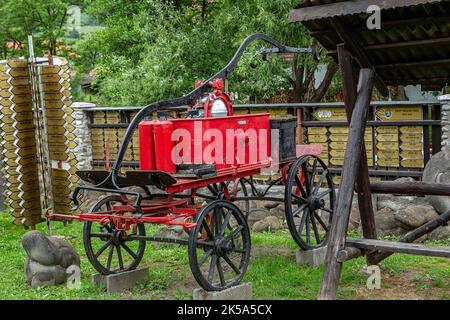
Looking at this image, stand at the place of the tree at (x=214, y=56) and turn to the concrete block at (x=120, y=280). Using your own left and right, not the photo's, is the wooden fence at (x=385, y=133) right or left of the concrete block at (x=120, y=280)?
left

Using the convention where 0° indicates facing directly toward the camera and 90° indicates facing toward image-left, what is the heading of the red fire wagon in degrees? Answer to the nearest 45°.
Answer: approximately 45°

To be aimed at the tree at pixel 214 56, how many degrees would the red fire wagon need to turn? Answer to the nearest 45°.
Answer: approximately 135° to its right

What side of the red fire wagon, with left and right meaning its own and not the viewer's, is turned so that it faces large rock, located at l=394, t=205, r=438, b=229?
back

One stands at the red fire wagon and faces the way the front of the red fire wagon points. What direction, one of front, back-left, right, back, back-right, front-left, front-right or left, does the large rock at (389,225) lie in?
back
